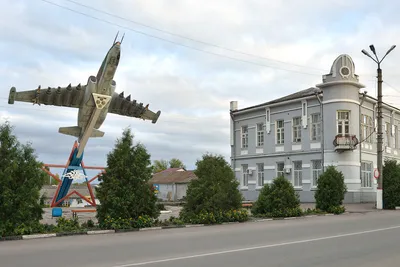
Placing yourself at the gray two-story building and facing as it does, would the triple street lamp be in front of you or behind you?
in front

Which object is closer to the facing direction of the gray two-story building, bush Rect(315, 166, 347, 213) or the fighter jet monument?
the bush

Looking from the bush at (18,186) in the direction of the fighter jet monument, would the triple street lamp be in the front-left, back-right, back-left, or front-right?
front-right

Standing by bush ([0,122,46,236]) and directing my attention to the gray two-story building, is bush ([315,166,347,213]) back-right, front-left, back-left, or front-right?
front-right

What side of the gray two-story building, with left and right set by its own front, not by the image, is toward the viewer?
front
